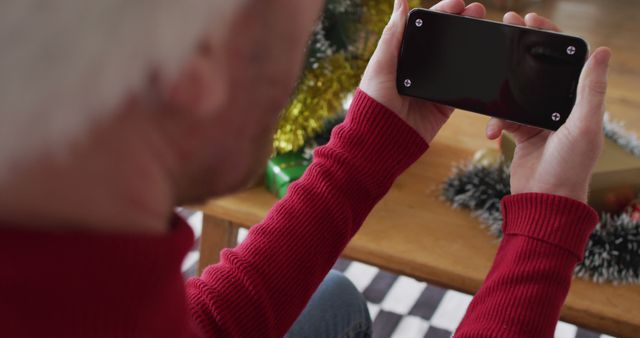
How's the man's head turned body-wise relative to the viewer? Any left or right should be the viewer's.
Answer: facing away from the viewer and to the right of the viewer

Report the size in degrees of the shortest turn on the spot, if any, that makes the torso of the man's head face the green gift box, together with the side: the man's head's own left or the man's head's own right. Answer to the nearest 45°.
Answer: approximately 45° to the man's head's own left

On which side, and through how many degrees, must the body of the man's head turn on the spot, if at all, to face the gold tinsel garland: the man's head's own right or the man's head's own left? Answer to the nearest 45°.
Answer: approximately 45° to the man's head's own left

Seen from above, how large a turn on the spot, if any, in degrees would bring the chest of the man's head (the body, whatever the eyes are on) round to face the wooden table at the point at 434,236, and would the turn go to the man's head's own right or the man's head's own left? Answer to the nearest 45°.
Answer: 0° — they already face it
